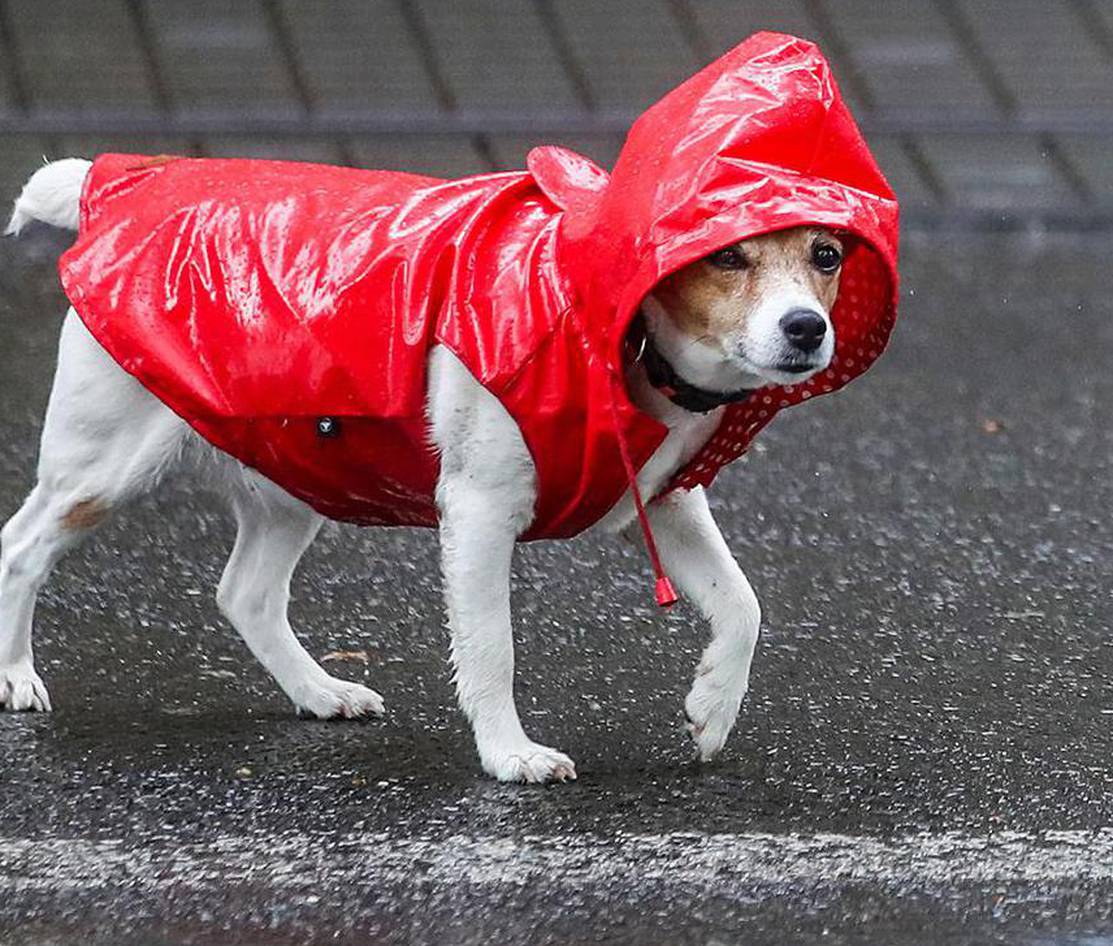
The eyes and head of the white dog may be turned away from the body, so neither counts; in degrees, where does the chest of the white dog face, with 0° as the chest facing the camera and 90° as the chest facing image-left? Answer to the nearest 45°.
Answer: approximately 270°
